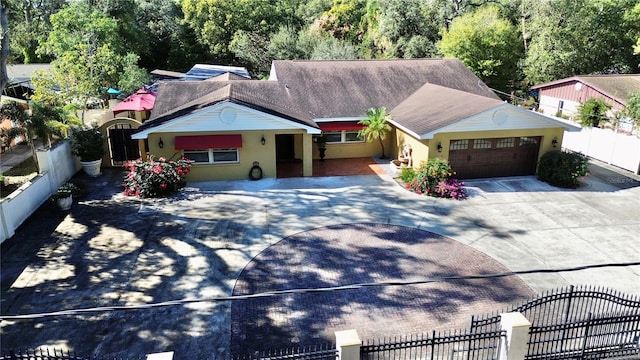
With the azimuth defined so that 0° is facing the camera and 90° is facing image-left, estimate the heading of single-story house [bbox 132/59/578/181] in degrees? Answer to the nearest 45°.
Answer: approximately 0°

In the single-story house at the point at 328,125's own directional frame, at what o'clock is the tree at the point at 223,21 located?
The tree is roughly at 5 o'clock from the single-story house.

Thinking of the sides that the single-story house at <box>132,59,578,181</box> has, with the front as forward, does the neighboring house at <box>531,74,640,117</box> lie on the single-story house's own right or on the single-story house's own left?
on the single-story house's own left

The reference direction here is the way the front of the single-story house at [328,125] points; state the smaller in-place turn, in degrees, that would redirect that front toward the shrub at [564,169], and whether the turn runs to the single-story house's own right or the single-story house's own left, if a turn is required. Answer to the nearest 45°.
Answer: approximately 90° to the single-story house's own left

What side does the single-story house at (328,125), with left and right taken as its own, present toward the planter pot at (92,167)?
right

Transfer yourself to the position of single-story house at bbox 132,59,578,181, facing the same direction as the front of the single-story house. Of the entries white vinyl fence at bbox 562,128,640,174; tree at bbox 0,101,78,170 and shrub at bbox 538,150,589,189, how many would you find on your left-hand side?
2

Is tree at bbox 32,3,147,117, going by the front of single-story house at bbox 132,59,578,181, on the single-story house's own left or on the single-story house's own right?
on the single-story house's own right

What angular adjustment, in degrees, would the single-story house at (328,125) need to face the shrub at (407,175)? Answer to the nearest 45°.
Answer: approximately 90° to its left

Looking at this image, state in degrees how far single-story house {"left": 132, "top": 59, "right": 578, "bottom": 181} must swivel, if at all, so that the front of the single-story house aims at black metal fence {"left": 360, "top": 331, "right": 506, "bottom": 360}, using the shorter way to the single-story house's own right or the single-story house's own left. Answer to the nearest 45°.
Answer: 0° — it already faces it

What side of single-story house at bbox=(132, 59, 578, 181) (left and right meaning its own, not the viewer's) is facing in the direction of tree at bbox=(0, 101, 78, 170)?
right

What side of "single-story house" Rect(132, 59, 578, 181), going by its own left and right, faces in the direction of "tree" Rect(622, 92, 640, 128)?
left

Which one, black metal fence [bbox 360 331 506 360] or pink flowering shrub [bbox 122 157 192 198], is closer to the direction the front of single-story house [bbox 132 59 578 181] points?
the black metal fence

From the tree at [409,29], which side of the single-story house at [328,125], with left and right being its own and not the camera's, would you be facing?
back
